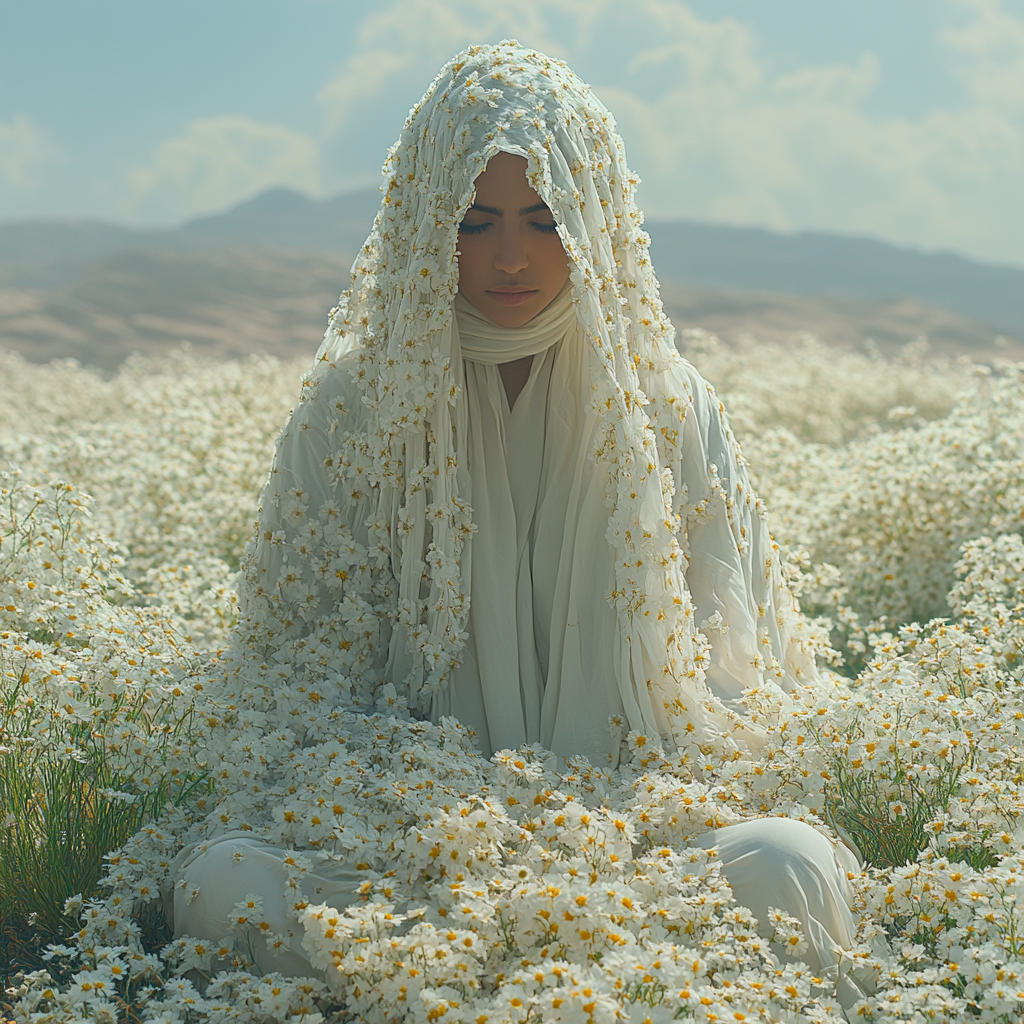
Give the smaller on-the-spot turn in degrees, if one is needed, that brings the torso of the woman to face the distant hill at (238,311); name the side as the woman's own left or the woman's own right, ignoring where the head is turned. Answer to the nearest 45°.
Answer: approximately 180°

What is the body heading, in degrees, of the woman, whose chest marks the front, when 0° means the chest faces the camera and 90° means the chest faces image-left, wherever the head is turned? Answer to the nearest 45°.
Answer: approximately 0°
